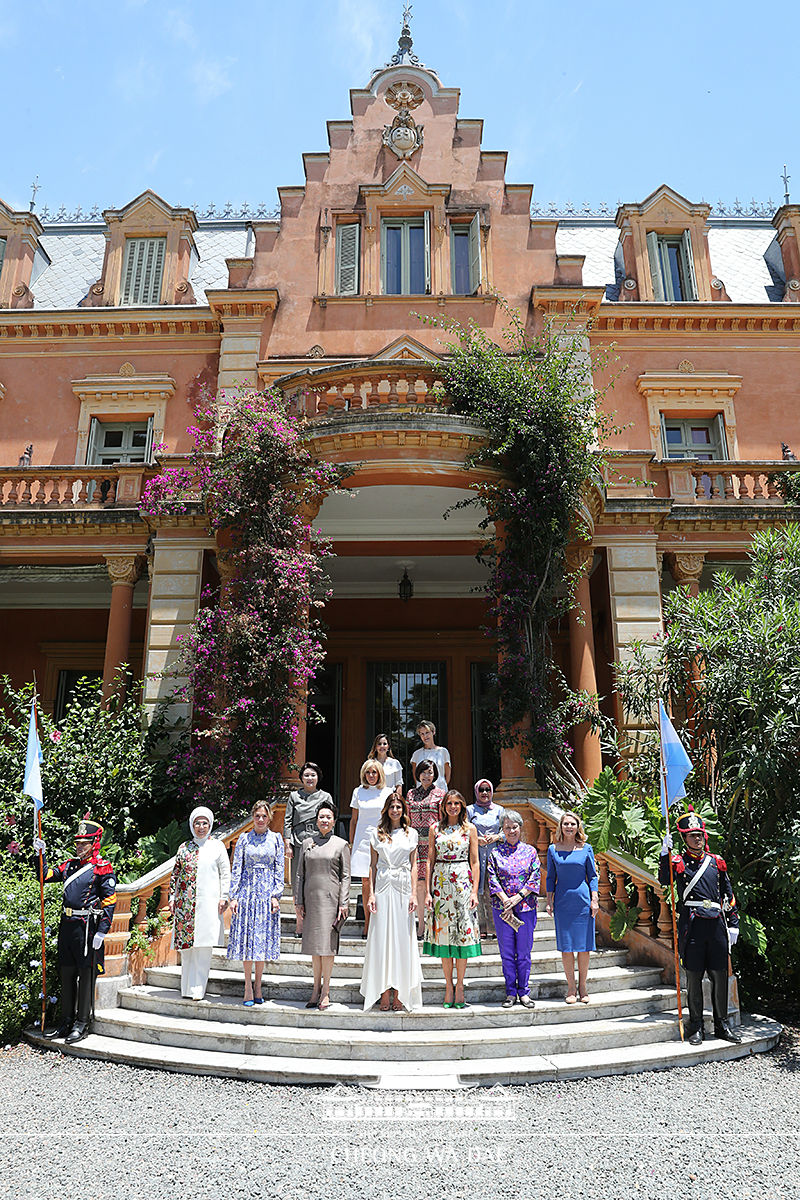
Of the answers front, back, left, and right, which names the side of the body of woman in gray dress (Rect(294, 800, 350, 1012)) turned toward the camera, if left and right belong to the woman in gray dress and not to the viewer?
front

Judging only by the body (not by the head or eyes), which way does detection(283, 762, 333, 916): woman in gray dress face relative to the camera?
toward the camera

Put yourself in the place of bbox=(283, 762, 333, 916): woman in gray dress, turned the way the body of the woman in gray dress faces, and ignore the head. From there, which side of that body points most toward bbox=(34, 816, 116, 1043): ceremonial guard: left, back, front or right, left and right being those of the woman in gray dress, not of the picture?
right

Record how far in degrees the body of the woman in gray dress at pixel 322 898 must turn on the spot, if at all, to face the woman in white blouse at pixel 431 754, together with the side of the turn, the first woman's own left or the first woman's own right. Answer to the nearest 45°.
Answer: approximately 135° to the first woman's own left

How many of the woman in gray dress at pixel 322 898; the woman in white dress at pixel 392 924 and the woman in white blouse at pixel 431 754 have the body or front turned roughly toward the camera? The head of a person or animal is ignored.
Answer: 3

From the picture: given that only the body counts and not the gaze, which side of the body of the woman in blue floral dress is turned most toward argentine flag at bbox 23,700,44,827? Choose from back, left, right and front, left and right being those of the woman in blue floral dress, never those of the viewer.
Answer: right

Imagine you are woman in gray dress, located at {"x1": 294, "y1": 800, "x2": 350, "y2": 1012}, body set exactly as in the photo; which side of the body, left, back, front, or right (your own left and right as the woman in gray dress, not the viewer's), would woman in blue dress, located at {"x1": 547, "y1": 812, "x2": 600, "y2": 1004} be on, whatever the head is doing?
left

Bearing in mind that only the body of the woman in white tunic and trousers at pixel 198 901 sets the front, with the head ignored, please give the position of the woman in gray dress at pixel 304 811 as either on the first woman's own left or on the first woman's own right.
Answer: on the first woman's own left

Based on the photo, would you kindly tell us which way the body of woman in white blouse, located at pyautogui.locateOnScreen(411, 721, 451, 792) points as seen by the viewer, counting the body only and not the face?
toward the camera
